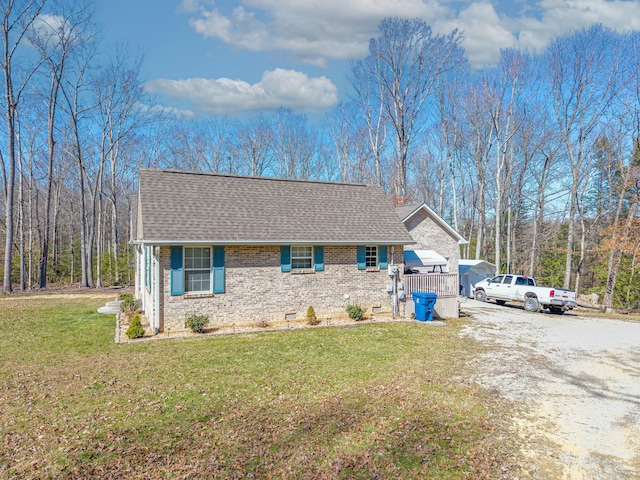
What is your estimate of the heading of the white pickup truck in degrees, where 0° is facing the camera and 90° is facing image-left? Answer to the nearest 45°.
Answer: approximately 135°

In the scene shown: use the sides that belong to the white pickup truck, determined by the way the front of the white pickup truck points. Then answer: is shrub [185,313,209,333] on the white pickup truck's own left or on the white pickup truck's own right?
on the white pickup truck's own left

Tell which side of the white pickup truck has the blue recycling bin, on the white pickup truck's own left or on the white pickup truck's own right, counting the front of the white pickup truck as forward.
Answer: on the white pickup truck's own left

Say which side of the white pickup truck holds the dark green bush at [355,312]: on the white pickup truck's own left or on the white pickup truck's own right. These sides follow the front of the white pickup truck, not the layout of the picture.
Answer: on the white pickup truck's own left

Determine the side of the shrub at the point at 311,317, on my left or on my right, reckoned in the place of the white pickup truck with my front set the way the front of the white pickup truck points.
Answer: on my left

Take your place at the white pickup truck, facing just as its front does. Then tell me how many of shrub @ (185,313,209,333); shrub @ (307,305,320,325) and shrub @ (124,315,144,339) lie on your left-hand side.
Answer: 3

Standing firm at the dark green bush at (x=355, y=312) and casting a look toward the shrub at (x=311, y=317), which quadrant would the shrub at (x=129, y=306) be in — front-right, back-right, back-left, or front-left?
front-right

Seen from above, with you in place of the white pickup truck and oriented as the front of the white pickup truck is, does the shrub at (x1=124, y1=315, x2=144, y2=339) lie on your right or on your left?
on your left
